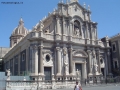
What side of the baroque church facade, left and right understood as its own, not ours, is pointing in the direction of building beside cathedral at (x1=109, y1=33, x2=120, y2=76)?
left

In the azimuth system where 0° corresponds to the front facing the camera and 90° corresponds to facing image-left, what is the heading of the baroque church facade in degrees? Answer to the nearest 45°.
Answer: approximately 315°
